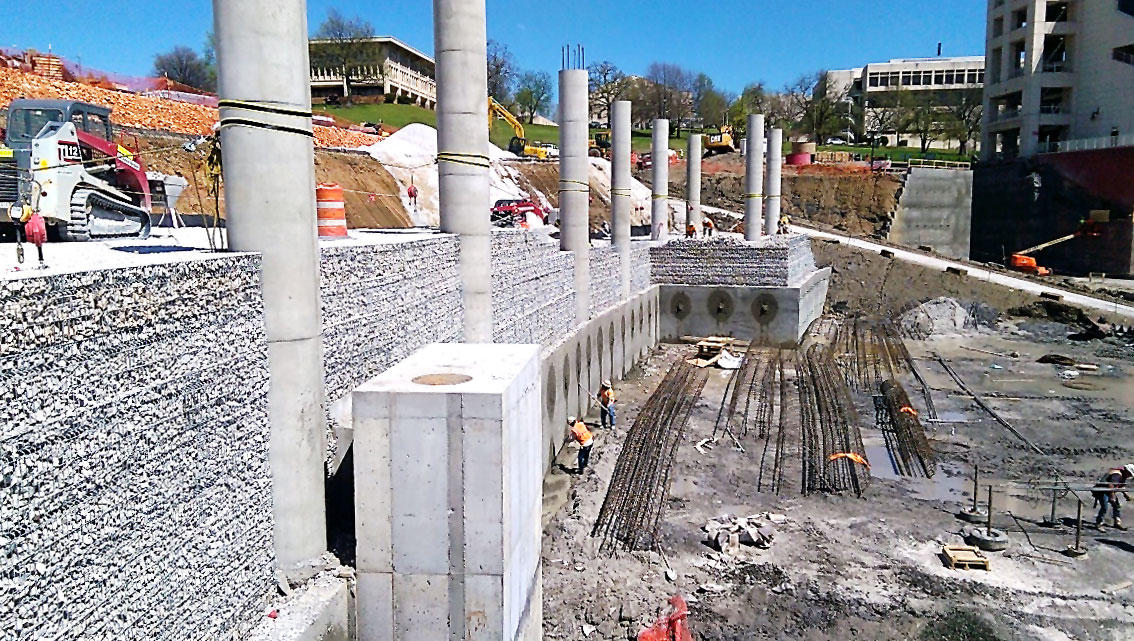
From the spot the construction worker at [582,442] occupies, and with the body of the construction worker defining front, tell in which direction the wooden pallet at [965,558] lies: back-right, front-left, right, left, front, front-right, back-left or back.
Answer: back-left

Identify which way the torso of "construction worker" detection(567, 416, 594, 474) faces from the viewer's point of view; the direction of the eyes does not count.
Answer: to the viewer's left

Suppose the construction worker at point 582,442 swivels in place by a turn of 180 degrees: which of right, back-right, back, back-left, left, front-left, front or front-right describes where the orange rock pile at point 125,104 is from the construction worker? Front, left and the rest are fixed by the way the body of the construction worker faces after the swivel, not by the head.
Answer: back-left

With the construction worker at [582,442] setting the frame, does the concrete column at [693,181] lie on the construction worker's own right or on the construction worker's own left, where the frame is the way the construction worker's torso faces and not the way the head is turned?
on the construction worker's own right

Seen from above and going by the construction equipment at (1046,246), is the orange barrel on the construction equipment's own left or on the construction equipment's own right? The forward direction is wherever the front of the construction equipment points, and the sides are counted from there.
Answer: on the construction equipment's own right

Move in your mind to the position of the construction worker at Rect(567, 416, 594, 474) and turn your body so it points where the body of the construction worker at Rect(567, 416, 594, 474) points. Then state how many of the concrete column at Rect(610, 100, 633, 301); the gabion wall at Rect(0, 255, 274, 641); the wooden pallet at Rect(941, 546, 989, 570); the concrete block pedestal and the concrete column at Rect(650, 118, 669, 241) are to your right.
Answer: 2

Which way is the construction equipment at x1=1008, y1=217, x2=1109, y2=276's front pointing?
to the viewer's right

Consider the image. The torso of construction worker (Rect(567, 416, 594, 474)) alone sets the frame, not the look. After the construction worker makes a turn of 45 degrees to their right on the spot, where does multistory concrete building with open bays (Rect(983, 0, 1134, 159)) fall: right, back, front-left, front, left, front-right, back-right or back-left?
right

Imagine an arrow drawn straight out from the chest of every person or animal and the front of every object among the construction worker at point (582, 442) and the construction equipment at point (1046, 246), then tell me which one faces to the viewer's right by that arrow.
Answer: the construction equipment
